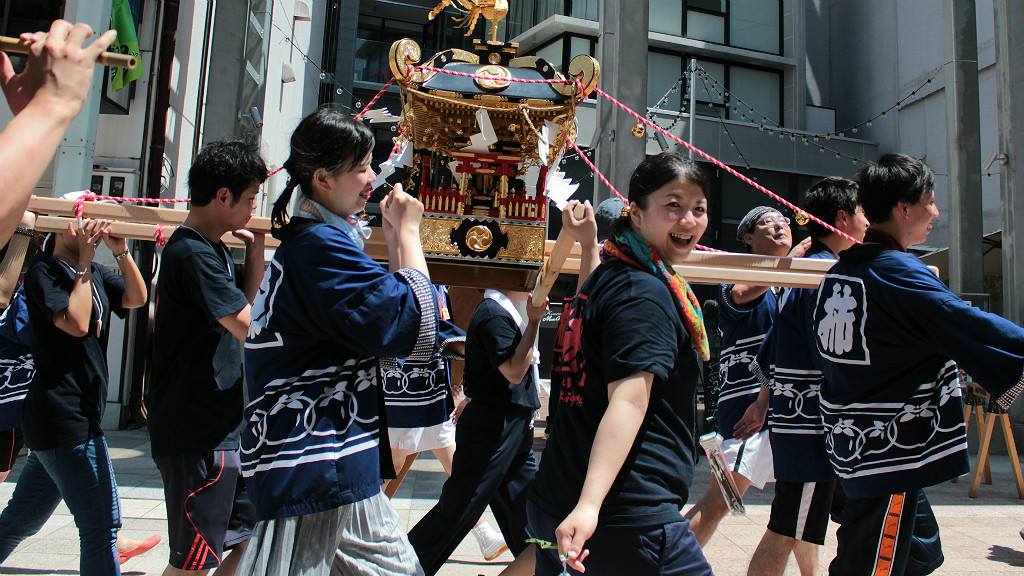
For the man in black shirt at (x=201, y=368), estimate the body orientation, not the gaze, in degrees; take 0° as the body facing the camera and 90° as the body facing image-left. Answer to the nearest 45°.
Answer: approximately 270°

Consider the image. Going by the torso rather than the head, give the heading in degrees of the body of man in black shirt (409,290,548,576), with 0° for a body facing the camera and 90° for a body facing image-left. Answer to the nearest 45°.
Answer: approximately 270°

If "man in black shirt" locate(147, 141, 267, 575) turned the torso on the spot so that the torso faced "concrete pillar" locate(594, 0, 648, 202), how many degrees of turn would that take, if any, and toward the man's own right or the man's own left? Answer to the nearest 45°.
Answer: approximately 45° to the man's own left

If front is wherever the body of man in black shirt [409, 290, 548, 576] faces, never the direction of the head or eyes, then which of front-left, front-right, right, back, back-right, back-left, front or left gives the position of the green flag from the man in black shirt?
back-left
